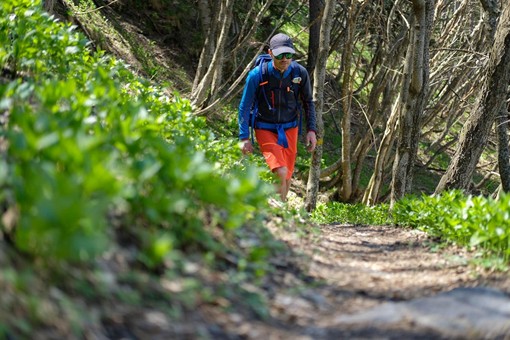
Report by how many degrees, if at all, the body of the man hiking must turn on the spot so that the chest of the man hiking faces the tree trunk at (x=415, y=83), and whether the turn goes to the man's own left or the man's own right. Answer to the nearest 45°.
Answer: approximately 135° to the man's own left

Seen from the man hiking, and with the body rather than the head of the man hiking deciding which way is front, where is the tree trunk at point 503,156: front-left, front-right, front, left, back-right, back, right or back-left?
back-left

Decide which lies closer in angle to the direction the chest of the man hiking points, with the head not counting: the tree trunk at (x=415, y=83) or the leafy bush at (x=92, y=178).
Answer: the leafy bush

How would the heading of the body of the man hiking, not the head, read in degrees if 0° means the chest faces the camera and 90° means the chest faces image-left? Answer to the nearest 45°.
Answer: approximately 0°

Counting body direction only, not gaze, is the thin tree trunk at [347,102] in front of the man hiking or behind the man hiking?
behind
